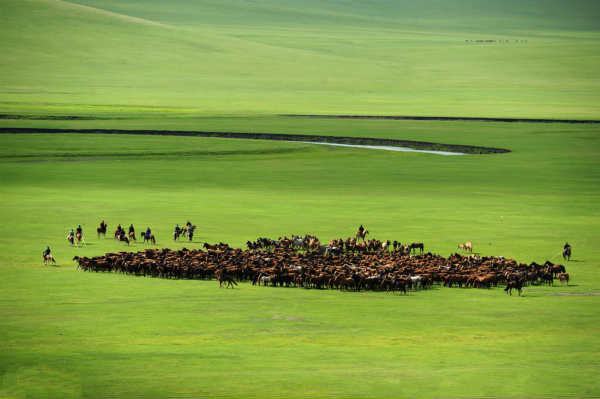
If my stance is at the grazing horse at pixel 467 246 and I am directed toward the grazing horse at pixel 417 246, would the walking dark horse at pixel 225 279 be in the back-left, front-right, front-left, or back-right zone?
front-left

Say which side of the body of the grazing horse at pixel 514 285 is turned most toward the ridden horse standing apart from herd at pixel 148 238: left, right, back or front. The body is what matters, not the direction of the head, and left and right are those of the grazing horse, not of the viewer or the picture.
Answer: front

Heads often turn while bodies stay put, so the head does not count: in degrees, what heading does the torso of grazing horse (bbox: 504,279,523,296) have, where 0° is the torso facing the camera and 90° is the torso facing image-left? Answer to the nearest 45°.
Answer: approximately 90°

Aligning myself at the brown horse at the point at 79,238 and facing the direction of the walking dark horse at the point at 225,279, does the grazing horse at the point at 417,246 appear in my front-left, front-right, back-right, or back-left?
front-left

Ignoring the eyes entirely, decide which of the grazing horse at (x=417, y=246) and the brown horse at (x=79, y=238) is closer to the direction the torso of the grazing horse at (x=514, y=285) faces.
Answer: the brown horse

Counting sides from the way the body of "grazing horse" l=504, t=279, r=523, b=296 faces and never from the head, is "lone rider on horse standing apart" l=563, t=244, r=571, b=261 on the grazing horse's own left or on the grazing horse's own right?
on the grazing horse's own right

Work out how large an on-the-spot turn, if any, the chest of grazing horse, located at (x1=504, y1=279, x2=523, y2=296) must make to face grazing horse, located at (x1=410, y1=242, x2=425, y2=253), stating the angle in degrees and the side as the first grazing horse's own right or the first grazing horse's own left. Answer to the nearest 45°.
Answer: approximately 45° to the first grazing horse's own right

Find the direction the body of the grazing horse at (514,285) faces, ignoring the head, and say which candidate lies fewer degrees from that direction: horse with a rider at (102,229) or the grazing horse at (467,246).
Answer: the horse with a rider
